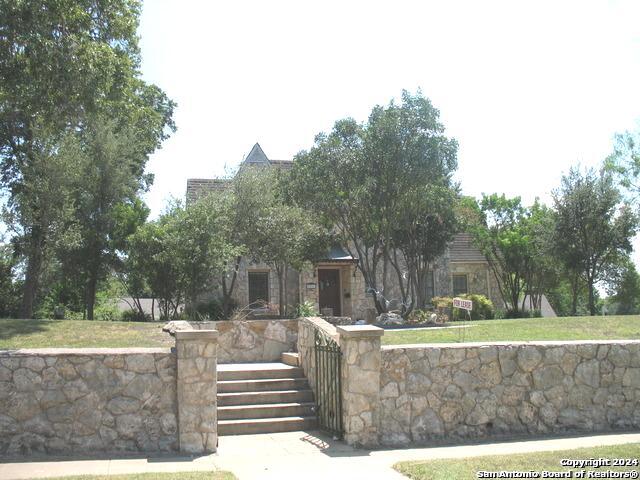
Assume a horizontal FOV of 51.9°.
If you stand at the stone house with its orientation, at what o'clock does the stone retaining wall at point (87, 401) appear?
The stone retaining wall is roughly at 12 o'clock from the stone house.

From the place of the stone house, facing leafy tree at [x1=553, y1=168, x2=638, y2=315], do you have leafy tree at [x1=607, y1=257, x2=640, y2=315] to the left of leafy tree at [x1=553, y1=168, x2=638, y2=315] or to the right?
left

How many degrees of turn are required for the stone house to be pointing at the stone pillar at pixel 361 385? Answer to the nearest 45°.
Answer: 0° — it already faces it

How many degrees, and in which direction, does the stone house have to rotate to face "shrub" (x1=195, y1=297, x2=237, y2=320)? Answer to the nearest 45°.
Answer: approximately 45° to its right

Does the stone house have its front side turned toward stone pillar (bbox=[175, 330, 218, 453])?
yes

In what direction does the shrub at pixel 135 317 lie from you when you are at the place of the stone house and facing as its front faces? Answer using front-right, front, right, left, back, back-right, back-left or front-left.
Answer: front-right

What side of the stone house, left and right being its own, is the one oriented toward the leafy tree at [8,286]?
right

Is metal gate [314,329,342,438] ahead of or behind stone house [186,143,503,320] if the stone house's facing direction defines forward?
ahead

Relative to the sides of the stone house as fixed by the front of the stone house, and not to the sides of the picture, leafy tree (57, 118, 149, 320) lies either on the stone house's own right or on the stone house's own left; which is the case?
on the stone house's own right

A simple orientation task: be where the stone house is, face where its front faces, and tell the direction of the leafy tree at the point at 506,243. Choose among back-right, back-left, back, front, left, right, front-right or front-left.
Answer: back-left

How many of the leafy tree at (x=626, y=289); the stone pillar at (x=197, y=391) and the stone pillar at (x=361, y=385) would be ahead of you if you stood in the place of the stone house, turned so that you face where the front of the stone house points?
2

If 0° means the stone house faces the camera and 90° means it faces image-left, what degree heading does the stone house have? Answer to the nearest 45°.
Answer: approximately 0°

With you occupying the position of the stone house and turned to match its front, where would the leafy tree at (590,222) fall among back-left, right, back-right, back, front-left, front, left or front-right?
left
